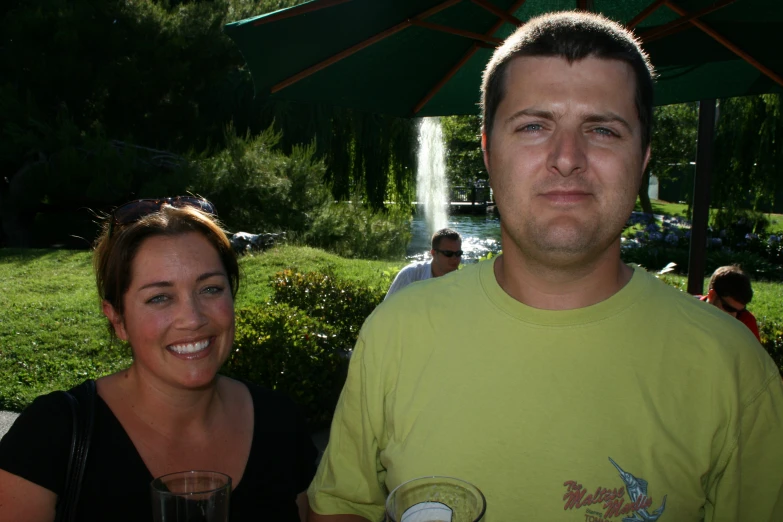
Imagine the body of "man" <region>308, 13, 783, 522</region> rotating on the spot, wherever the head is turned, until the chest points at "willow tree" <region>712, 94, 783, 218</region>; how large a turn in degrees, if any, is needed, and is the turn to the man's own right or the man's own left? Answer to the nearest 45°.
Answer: approximately 180°

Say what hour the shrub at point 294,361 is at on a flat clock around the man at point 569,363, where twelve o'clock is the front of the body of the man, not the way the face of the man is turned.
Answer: The shrub is roughly at 5 o'clock from the man.

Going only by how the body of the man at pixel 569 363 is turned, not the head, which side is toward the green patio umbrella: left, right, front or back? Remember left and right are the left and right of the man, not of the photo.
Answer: back

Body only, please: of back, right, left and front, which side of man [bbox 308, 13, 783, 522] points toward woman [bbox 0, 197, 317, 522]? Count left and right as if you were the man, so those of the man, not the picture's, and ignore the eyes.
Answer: right

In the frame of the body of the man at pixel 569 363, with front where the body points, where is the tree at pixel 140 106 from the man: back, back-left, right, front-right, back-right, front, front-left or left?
back-right

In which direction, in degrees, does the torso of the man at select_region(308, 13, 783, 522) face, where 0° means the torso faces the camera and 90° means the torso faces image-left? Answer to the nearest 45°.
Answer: approximately 0°

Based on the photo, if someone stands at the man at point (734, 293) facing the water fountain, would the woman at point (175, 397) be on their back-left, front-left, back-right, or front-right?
back-left

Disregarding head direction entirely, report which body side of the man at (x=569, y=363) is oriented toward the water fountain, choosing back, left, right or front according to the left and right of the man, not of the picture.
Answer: back
